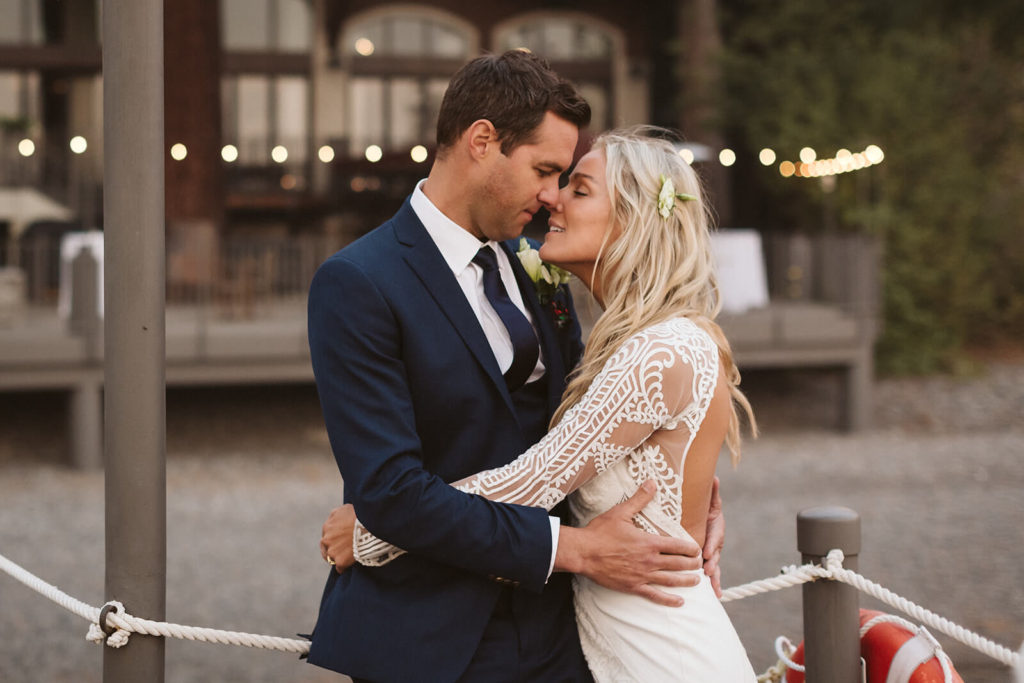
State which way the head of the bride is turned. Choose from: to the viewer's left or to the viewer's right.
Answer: to the viewer's left

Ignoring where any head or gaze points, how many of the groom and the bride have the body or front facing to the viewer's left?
1

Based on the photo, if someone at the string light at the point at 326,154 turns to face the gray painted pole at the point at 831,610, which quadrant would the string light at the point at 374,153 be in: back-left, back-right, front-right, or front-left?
front-left

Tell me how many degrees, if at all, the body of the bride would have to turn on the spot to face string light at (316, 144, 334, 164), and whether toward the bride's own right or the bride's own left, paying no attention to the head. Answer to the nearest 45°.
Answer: approximately 90° to the bride's own right

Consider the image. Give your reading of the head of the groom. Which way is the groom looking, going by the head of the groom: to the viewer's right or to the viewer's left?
to the viewer's right

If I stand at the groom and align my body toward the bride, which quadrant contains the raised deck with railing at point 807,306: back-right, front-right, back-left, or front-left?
front-left

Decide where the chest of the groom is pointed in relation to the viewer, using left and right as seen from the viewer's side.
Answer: facing the viewer and to the right of the viewer

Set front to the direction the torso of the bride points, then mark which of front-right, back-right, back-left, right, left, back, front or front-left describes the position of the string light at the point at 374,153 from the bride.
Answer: right

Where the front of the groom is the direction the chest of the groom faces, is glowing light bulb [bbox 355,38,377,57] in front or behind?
behind

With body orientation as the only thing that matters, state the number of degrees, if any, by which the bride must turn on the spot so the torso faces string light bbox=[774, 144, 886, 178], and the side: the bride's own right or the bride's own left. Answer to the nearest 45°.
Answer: approximately 90° to the bride's own right

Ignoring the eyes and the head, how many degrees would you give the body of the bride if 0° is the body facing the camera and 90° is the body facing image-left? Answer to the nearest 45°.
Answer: approximately 90°
